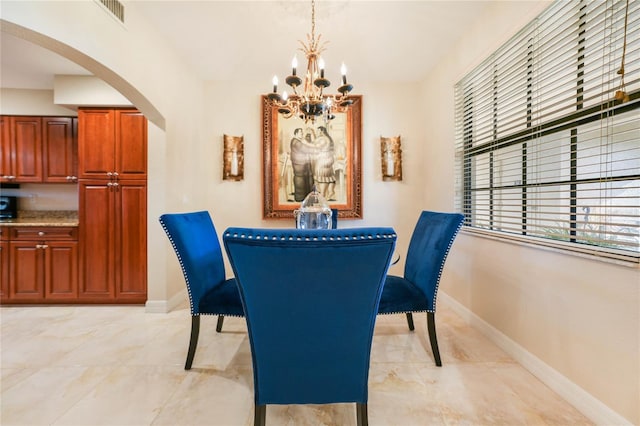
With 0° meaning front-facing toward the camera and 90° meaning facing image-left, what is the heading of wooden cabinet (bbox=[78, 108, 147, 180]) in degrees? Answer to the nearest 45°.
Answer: approximately 0°

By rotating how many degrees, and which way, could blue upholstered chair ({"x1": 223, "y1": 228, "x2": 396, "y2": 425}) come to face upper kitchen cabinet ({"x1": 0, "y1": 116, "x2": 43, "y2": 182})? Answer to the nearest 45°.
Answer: approximately 45° to its left

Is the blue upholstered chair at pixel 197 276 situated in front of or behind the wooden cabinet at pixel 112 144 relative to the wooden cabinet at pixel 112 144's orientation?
in front

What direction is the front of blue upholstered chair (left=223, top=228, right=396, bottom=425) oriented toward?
away from the camera

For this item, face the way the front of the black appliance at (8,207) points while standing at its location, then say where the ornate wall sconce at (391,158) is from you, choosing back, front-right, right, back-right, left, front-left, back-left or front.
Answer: front-left

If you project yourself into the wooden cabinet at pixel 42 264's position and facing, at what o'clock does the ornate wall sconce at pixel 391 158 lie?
The ornate wall sconce is roughly at 10 o'clock from the wooden cabinet.

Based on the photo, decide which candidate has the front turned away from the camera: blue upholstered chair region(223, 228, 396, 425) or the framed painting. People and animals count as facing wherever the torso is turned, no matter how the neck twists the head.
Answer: the blue upholstered chair

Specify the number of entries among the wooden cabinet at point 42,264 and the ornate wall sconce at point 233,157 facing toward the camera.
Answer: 2

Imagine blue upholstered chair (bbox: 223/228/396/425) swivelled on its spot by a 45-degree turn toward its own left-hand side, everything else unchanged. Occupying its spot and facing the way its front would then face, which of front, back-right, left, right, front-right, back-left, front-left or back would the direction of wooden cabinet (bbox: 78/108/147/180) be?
front

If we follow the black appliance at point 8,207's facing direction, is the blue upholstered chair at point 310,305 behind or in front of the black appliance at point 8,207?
in front

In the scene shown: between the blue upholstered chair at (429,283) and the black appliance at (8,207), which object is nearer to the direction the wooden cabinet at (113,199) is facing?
the blue upholstered chair
